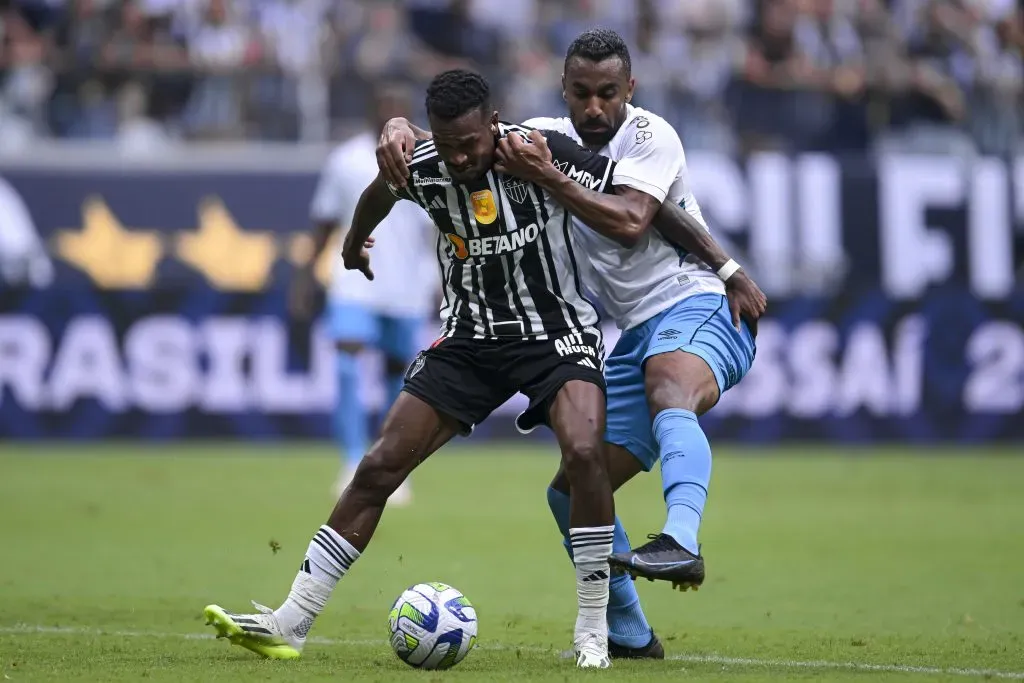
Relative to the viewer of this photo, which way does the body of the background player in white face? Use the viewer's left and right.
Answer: facing the viewer and to the right of the viewer

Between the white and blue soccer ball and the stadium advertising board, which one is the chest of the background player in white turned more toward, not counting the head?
the white and blue soccer ball

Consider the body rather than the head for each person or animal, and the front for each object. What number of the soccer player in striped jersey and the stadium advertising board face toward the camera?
2

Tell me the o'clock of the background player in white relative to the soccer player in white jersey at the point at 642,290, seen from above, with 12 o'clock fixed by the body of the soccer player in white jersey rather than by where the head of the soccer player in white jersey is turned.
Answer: The background player in white is roughly at 4 o'clock from the soccer player in white jersey.

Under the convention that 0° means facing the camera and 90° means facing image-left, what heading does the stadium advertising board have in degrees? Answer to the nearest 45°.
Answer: approximately 0°

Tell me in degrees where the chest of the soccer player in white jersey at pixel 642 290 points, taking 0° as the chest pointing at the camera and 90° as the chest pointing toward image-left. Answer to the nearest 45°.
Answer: approximately 45°

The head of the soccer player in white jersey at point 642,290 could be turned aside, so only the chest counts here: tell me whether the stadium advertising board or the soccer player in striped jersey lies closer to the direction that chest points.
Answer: the soccer player in striped jersey

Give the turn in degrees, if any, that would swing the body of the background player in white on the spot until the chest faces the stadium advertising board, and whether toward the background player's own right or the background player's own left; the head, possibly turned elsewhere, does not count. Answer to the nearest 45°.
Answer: approximately 135° to the background player's own left
